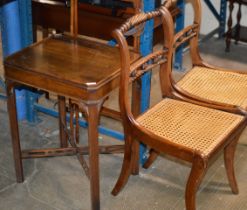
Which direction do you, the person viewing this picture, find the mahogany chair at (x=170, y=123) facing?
facing the viewer and to the right of the viewer

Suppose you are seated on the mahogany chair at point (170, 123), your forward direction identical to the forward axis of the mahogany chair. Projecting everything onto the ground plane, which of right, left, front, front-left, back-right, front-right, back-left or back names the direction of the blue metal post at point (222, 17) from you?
back-left

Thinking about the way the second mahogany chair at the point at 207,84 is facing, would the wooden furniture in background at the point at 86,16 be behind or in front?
behind

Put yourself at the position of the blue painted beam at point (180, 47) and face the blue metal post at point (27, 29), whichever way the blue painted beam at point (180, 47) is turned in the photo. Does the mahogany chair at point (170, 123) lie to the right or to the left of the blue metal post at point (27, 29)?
left

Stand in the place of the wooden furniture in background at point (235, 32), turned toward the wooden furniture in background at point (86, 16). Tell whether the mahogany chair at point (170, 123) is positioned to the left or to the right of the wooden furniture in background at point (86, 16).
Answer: left

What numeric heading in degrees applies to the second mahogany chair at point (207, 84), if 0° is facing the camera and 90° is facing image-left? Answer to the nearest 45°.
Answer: approximately 315°

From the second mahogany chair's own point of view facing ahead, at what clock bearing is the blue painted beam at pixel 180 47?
The blue painted beam is roughly at 7 o'clock from the second mahogany chair.

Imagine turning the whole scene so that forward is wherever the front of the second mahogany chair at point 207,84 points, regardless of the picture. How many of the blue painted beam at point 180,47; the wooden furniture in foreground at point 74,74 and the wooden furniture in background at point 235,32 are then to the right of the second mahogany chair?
1

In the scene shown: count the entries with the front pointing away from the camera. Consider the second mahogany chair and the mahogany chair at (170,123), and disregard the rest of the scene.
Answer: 0

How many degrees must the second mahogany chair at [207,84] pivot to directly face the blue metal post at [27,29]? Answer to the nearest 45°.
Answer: approximately 135° to its right

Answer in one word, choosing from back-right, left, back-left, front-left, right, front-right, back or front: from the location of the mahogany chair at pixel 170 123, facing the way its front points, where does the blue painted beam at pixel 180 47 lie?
back-left

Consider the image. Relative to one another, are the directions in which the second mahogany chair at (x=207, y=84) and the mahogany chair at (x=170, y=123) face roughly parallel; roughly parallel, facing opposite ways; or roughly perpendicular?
roughly parallel
